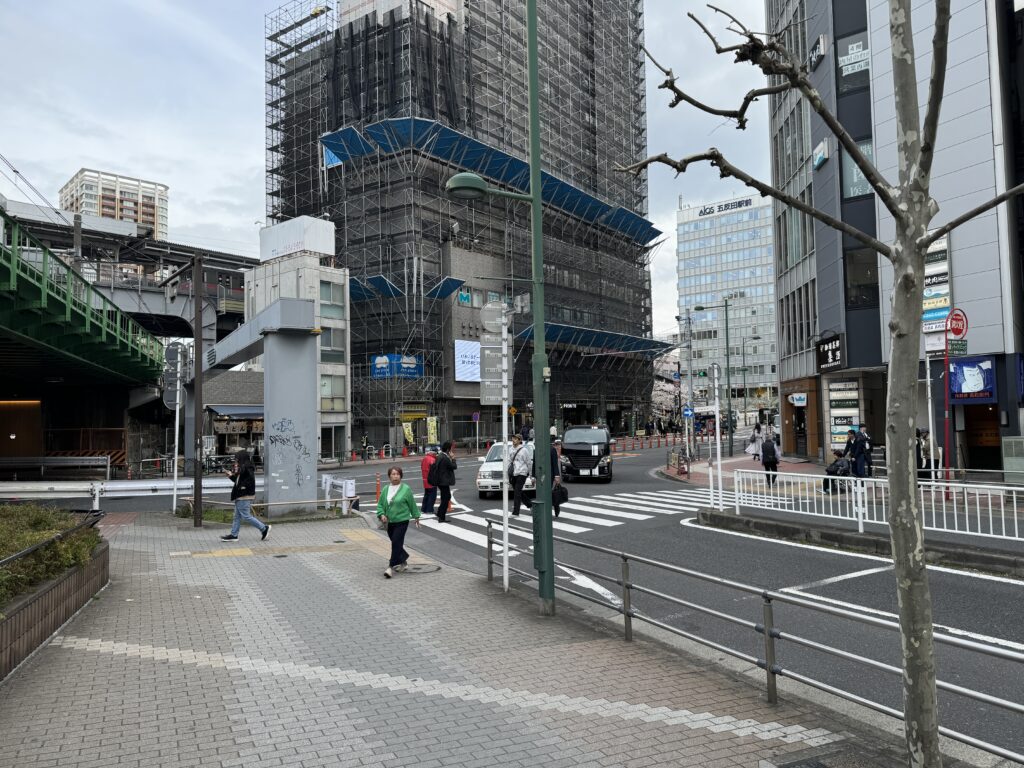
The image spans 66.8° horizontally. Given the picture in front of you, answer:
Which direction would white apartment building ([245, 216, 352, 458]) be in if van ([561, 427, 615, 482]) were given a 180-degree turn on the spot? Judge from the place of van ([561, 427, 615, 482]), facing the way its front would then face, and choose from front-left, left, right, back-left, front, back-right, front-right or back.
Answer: front-left

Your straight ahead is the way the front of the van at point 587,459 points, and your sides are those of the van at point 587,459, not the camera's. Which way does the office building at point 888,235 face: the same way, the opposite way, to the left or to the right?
to the right

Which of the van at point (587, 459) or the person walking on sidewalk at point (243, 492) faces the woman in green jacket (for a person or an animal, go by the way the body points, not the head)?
the van

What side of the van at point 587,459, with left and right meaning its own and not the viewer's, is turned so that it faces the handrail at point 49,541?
front

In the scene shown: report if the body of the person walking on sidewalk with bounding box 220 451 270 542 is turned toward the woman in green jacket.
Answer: no

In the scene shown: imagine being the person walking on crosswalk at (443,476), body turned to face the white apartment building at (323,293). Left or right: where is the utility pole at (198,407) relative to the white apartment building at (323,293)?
left

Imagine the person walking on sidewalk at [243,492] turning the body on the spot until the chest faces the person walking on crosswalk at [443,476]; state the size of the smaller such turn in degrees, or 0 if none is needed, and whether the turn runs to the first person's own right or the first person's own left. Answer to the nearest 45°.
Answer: approximately 180°

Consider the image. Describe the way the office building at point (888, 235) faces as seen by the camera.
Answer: facing the viewer and to the left of the viewer

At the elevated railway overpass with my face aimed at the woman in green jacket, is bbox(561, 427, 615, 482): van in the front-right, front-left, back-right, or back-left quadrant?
front-left

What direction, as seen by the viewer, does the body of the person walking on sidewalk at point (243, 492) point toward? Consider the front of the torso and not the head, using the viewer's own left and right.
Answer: facing to the left of the viewer

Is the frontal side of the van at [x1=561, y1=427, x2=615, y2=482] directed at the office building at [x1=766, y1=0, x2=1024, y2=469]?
no

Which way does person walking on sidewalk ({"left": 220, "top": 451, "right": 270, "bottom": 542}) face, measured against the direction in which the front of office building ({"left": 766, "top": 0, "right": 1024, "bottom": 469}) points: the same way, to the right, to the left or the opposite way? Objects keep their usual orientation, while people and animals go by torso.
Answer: the same way

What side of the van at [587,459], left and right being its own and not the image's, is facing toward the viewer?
front

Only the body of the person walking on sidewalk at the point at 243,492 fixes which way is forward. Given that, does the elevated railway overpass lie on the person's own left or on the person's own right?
on the person's own right

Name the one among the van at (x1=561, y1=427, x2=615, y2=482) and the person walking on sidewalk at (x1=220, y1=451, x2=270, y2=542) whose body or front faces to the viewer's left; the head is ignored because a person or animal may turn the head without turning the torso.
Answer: the person walking on sidewalk

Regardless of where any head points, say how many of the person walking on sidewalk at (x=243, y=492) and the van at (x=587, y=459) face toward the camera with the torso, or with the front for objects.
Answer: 1

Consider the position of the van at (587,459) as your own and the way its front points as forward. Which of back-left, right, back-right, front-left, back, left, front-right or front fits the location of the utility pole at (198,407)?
front-right
